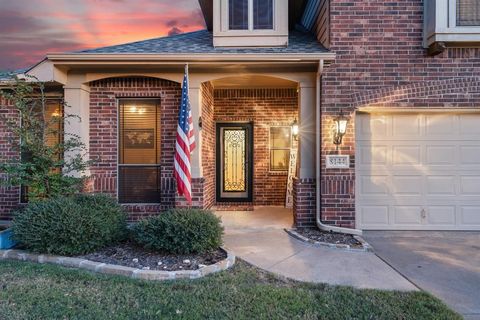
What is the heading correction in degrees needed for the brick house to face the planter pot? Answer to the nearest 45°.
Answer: approximately 90° to its right

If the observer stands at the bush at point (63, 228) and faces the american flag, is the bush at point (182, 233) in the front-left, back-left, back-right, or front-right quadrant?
front-right

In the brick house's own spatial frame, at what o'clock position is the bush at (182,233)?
The bush is roughly at 2 o'clock from the brick house.

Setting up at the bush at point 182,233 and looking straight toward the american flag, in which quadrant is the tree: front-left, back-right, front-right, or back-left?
front-left

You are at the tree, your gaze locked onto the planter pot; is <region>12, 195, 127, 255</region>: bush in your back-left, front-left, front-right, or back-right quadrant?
front-left

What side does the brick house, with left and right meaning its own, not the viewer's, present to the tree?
right

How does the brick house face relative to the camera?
toward the camera

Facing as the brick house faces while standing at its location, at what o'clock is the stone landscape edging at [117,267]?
The stone landscape edging is roughly at 2 o'clock from the brick house.
